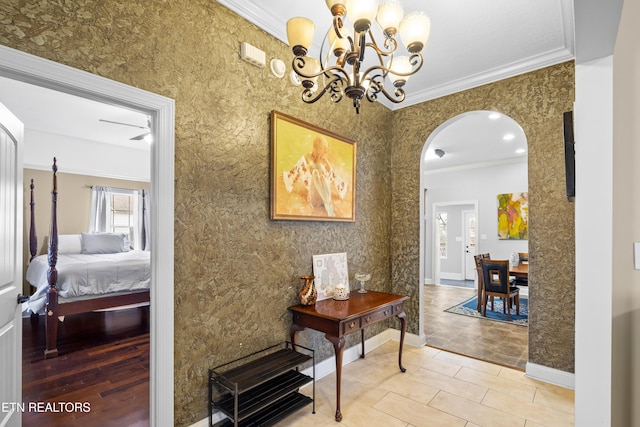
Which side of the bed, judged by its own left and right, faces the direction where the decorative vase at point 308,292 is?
front

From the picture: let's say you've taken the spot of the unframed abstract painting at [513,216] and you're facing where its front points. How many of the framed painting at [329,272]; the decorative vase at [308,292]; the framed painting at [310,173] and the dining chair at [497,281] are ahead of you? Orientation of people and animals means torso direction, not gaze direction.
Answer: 4

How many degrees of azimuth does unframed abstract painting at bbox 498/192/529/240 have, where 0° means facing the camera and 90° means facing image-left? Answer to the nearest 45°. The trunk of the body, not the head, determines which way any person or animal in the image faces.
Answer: approximately 0°

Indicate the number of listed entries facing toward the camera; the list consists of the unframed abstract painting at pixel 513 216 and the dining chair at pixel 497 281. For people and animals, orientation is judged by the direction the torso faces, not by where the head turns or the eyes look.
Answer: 1

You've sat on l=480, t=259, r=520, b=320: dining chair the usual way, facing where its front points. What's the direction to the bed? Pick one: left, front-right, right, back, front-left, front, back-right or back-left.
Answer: back

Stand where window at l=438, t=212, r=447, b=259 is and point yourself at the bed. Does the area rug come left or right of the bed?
left

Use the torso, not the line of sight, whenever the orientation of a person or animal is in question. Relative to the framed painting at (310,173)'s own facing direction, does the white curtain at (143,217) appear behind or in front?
behind

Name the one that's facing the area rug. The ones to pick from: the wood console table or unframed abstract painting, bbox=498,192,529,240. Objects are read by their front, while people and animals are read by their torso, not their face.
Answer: the unframed abstract painting

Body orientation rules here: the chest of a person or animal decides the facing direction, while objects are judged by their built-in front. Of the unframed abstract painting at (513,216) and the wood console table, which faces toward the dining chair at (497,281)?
the unframed abstract painting

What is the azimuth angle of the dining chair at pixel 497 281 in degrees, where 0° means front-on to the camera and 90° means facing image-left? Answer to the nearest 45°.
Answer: approximately 225°

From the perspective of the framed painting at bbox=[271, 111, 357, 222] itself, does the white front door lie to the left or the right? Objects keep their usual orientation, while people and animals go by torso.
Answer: on its left

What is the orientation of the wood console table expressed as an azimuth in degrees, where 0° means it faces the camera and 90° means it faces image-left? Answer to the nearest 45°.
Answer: approximately 315°
